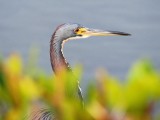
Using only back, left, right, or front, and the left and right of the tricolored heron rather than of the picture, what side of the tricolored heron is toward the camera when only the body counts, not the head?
right
